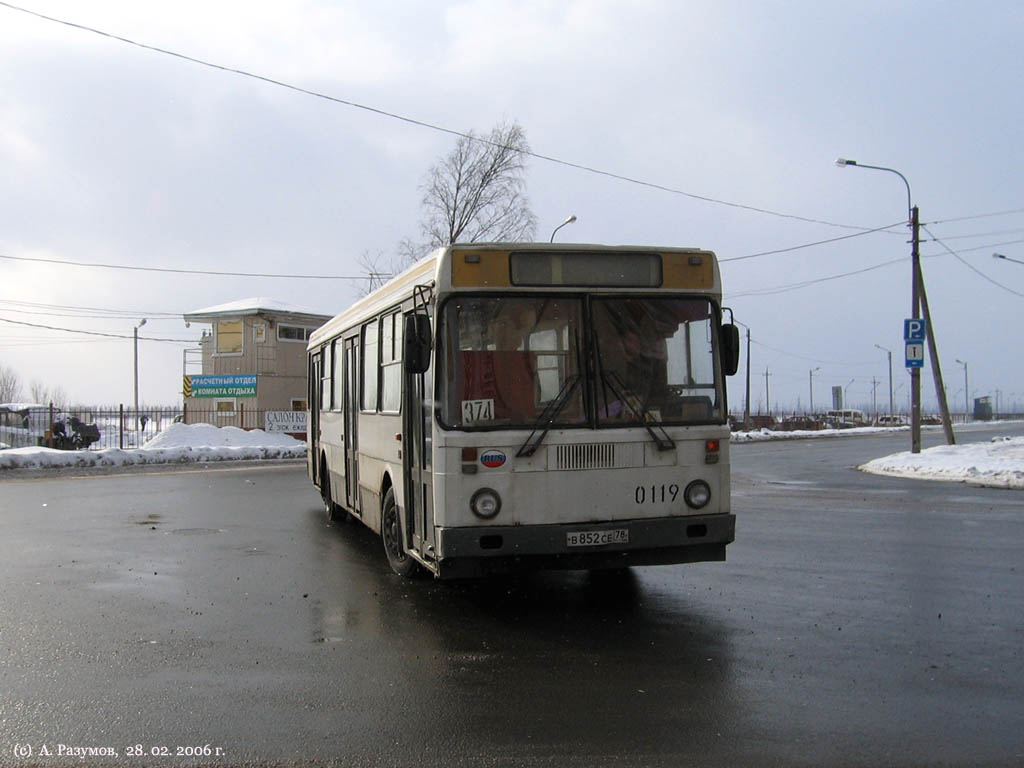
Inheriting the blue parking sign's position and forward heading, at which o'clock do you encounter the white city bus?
The white city bus is roughly at 12 o'clock from the blue parking sign.

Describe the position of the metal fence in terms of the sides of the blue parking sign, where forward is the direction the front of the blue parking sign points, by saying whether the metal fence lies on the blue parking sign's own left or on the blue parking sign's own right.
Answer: on the blue parking sign's own right

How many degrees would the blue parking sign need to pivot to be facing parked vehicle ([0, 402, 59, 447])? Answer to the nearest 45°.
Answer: approximately 90° to its right

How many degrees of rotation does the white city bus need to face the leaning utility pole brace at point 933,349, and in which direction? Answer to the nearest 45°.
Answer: approximately 90° to its left

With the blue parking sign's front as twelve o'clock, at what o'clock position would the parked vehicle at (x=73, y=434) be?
The parked vehicle is roughly at 3 o'clock from the blue parking sign.

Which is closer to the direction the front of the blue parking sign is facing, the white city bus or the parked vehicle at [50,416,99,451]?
the white city bus

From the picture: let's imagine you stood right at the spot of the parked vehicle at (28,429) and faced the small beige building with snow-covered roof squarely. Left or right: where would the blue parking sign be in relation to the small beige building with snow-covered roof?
right

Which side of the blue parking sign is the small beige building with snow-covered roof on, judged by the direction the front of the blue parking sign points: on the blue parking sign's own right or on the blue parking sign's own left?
on the blue parking sign's own right

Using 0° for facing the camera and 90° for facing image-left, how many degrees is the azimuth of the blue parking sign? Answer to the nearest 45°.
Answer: approximately 0°
